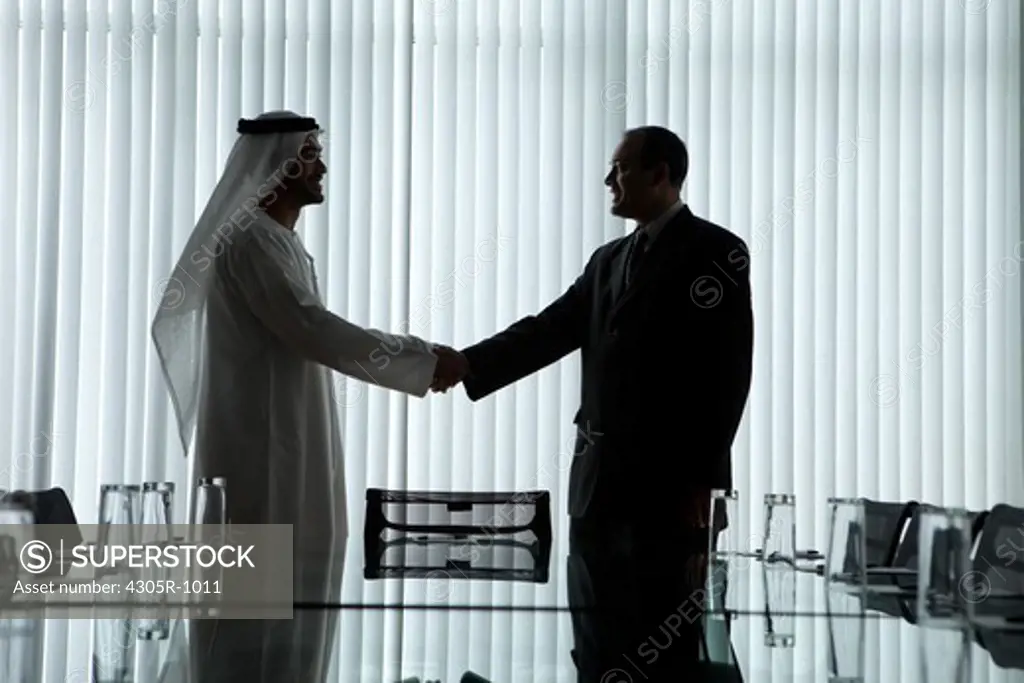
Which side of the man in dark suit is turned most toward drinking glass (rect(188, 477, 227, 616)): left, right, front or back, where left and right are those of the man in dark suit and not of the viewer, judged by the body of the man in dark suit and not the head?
front

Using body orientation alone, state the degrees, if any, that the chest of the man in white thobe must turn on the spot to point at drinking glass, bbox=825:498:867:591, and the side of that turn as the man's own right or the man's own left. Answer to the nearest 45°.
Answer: approximately 45° to the man's own right

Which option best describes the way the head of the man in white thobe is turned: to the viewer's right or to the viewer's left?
to the viewer's right

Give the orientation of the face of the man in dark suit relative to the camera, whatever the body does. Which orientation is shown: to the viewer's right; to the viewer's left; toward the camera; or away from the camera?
to the viewer's left

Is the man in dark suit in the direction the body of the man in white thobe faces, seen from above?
yes

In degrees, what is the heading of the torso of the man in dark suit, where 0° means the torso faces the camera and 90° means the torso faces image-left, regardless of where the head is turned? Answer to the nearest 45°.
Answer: approximately 45°

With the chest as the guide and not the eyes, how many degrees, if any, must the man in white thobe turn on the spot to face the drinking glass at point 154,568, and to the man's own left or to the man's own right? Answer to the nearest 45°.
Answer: approximately 90° to the man's own right

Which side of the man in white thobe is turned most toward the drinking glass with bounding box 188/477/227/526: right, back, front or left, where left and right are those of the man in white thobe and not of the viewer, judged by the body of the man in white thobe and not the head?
right

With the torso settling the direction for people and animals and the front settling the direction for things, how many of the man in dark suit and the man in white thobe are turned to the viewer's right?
1

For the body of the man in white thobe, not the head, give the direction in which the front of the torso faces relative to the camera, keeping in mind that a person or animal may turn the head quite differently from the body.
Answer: to the viewer's right

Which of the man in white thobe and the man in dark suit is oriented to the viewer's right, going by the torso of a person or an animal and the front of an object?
the man in white thobe
